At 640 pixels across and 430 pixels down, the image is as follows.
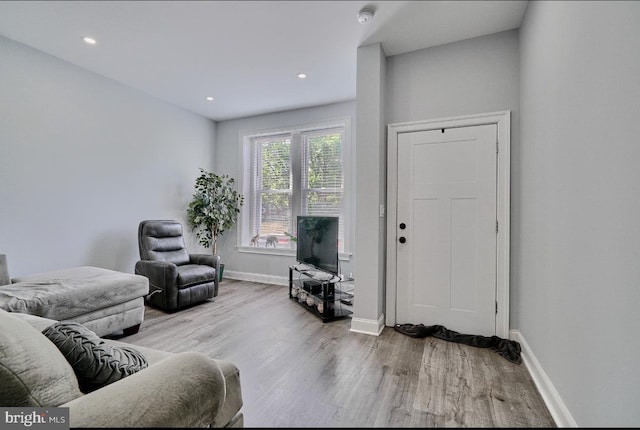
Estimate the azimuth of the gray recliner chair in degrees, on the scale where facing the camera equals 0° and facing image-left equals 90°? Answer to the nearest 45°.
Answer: approximately 315°

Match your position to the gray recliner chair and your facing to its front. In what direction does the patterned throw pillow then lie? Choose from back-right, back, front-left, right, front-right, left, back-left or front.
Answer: front-right

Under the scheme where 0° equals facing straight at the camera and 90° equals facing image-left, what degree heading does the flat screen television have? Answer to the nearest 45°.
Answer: approximately 45°

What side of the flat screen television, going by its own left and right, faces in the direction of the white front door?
left

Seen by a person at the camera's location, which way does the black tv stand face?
facing the viewer and to the left of the viewer

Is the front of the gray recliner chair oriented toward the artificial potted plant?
no

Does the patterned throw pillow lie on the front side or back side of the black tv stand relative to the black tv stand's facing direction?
on the front side

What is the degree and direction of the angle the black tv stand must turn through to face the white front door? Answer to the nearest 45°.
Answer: approximately 90° to its left

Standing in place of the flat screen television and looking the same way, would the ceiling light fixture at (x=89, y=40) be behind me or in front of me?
in front

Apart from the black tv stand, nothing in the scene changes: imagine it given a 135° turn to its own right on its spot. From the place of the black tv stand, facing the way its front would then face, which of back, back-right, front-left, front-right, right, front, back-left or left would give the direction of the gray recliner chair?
left

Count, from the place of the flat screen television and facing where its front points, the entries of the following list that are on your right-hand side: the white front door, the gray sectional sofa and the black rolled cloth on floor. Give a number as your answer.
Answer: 0

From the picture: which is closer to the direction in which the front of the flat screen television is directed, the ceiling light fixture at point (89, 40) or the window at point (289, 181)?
the ceiling light fixture

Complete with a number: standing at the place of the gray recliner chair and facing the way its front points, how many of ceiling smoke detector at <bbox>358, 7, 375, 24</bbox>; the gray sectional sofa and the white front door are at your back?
0
